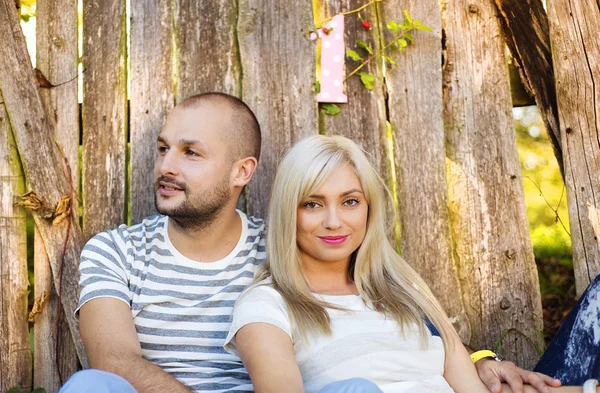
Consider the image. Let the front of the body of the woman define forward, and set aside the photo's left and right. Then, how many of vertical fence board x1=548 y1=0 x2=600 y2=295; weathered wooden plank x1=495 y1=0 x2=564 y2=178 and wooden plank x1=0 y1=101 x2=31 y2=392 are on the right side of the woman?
1

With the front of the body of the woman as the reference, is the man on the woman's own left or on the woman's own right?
on the woman's own right

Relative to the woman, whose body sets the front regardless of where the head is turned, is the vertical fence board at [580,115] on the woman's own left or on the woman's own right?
on the woman's own left

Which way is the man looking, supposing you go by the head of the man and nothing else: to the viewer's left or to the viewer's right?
to the viewer's left

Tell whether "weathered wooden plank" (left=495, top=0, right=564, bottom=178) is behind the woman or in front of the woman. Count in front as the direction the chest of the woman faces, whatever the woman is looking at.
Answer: behind

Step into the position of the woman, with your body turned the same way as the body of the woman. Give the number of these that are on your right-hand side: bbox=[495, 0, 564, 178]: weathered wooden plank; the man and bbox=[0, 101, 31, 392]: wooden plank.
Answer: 2

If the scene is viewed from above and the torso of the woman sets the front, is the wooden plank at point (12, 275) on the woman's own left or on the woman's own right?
on the woman's own right

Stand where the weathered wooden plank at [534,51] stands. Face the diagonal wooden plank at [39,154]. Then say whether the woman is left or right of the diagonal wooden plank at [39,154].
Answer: left

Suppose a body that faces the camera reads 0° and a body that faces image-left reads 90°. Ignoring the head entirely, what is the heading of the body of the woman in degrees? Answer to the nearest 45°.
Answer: approximately 0°

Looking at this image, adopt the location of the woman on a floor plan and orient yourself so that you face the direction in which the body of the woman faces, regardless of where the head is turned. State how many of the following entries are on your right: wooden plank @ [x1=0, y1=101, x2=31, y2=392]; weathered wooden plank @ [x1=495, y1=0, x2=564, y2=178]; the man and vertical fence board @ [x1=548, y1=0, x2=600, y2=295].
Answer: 2

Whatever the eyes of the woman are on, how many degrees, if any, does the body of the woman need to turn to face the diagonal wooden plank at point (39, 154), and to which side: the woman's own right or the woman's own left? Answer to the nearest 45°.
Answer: approximately 90° to the woman's own right
